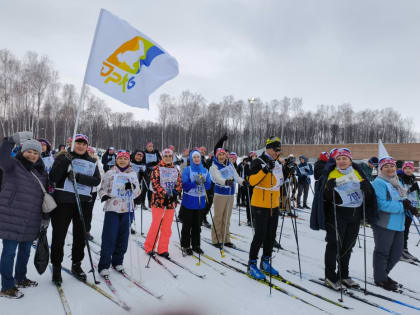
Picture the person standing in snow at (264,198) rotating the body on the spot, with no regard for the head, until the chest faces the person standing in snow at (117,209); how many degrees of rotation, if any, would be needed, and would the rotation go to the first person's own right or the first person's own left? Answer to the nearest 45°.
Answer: approximately 135° to the first person's own right

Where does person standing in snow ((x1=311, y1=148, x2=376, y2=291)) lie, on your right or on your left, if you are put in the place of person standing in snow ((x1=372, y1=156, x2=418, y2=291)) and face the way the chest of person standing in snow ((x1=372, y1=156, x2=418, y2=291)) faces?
on your right

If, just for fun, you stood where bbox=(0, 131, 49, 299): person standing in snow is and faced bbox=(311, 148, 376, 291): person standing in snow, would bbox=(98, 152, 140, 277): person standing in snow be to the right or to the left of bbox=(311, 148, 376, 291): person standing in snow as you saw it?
left

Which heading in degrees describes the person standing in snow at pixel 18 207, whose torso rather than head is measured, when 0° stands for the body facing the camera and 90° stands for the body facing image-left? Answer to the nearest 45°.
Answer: approximately 315°

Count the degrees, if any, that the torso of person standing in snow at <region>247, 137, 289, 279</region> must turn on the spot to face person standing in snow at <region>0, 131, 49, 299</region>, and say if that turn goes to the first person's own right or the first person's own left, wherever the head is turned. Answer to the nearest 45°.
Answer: approximately 90° to the first person's own right
